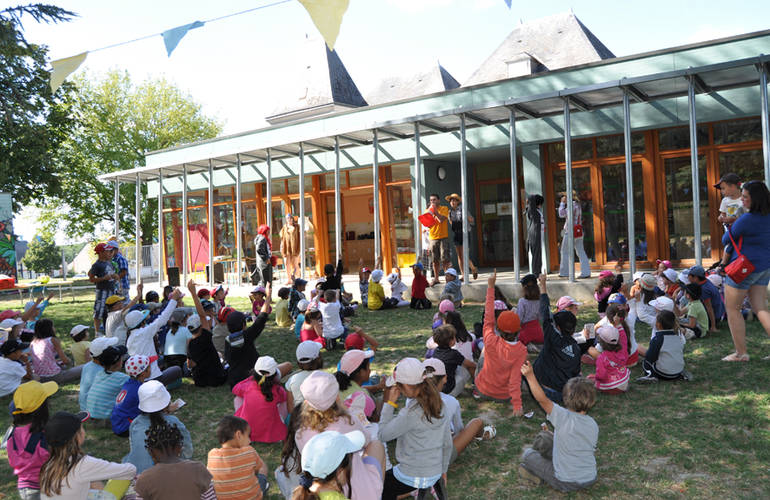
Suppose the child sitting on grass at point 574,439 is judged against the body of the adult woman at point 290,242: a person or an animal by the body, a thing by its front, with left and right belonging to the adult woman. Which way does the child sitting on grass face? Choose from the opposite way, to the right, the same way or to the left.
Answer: the opposite way

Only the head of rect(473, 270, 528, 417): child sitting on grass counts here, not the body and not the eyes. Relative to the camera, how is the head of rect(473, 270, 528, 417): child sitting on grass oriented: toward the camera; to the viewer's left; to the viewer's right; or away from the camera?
away from the camera

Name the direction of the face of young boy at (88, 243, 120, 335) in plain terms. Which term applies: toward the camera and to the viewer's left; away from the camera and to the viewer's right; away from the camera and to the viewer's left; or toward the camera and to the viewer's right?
toward the camera and to the viewer's right

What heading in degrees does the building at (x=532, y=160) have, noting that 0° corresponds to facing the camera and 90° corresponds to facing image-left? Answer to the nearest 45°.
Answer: approximately 45°

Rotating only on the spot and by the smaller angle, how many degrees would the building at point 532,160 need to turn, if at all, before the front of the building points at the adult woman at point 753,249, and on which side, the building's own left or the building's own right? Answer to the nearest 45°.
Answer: approximately 45° to the building's own left

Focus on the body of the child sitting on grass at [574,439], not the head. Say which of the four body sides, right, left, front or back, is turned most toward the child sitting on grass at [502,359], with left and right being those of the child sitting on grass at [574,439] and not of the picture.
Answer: front

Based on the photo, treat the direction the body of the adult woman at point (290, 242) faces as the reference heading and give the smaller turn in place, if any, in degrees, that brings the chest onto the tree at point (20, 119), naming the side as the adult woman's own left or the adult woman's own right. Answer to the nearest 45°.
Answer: approximately 90° to the adult woman's own right

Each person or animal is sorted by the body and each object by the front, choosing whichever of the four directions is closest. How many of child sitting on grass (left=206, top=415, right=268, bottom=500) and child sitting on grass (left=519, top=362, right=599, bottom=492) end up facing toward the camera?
0

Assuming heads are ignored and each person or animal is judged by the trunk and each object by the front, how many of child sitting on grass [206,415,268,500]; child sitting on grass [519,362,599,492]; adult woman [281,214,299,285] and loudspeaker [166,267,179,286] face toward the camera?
2

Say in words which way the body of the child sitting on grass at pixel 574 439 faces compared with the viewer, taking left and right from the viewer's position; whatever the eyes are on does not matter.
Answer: facing away from the viewer and to the left of the viewer

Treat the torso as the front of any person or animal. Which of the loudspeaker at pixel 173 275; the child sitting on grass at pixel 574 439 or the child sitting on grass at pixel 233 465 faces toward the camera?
the loudspeaker

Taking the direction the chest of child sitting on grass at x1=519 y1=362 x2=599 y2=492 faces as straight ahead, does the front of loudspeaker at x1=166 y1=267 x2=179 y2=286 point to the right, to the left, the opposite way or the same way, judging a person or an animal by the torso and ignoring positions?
the opposite way

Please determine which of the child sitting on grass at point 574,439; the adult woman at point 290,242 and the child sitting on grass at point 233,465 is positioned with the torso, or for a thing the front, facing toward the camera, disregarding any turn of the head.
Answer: the adult woman

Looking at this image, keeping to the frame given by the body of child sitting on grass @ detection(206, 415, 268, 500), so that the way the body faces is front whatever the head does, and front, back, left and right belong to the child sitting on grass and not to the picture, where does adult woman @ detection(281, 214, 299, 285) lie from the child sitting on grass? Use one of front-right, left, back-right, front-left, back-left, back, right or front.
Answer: front-left

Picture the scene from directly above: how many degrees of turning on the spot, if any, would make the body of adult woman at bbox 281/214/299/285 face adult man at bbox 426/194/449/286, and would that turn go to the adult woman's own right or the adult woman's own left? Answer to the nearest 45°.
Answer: approximately 45° to the adult woman's own left
